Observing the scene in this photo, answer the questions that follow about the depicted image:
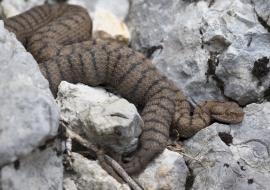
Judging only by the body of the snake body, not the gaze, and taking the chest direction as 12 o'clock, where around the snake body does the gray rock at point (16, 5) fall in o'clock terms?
The gray rock is roughly at 7 o'clock from the snake body.

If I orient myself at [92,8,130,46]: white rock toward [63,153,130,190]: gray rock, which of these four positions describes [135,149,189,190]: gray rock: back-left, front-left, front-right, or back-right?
front-left

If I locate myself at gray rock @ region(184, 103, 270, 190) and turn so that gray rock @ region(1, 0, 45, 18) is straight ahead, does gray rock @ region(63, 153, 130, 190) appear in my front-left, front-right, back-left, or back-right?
front-left

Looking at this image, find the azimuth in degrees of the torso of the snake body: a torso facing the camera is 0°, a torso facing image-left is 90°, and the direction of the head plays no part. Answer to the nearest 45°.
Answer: approximately 270°

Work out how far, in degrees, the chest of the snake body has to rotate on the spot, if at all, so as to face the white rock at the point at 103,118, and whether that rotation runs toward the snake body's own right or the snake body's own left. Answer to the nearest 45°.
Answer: approximately 90° to the snake body's own right

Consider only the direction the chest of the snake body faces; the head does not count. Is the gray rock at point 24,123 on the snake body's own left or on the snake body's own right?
on the snake body's own right

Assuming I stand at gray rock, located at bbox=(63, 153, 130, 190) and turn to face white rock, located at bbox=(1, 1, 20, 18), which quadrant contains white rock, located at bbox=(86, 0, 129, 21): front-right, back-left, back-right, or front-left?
front-right

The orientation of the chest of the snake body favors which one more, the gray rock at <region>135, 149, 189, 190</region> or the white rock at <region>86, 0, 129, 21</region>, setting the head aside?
the gray rock

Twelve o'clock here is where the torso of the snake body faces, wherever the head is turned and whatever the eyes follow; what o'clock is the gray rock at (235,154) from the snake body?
The gray rock is roughly at 1 o'clock from the snake body.

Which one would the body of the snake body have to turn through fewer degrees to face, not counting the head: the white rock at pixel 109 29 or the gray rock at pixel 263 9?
the gray rock

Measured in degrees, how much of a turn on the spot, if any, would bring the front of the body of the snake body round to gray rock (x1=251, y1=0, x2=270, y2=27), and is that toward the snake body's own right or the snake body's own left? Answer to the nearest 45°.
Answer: approximately 45° to the snake body's own left

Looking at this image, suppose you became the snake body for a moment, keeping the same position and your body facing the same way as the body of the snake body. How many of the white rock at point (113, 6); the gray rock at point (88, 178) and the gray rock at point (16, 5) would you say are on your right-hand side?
1

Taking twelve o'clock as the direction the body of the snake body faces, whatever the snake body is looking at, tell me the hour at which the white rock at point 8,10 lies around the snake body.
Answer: The white rock is roughly at 7 o'clock from the snake body.

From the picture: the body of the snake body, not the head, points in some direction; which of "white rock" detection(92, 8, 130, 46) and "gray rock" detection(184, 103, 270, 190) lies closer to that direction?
the gray rock

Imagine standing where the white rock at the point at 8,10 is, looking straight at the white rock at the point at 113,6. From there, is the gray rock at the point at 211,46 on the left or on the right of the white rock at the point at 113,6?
right
